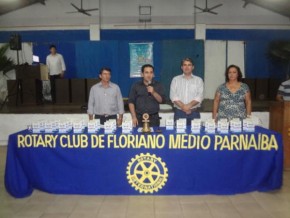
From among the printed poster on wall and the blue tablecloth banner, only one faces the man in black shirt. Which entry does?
the printed poster on wall

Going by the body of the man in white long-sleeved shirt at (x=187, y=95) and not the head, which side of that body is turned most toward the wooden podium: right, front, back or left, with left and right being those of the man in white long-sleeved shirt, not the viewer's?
left

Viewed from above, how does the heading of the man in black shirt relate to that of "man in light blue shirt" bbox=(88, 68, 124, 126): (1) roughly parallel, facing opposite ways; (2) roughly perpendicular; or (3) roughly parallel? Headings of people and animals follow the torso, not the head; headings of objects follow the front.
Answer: roughly parallel

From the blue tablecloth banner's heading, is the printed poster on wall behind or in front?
behind

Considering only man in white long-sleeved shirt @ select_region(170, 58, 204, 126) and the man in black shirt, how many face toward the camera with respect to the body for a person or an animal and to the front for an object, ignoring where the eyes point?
2

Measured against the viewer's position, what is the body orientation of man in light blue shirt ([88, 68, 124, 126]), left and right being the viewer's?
facing the viewer

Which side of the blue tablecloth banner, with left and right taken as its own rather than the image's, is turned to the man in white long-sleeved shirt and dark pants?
back

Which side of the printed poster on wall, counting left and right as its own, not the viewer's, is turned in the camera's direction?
front

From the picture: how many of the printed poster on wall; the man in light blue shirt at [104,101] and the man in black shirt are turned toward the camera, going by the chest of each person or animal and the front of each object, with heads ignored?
3

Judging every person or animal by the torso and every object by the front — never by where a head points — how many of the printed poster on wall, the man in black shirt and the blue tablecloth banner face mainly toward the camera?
3

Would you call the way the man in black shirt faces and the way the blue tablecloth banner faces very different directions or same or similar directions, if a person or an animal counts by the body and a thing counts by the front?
same or similar directions

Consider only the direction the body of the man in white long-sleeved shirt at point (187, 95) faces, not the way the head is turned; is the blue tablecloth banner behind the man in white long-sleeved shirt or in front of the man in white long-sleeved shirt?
in front
